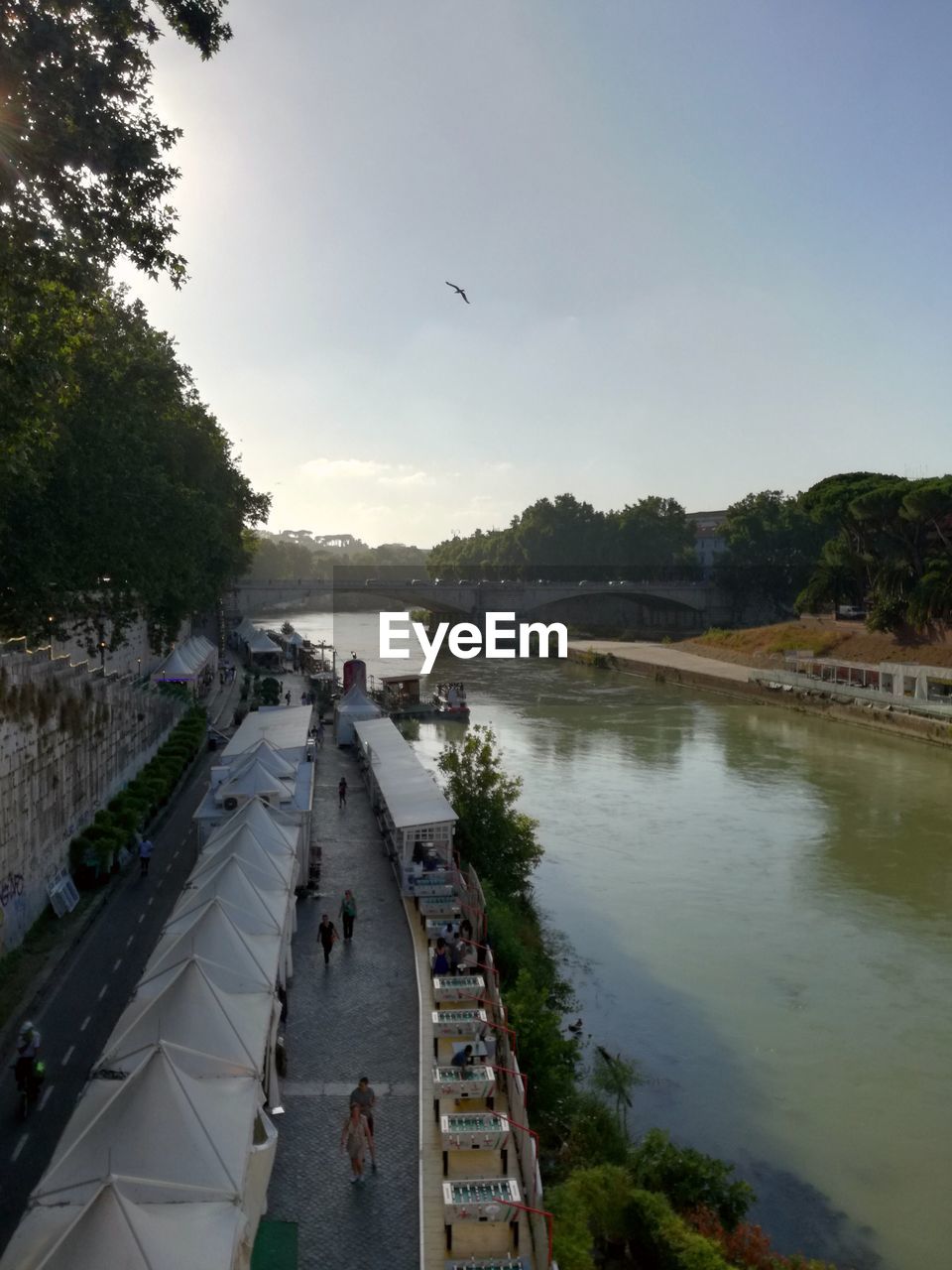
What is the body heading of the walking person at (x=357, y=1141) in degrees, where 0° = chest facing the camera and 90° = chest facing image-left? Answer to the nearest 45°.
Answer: approximately 0°

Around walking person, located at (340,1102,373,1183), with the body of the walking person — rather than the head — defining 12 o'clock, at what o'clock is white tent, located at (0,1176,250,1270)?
The white tent is roughly at 1 o'clock from the walking person.

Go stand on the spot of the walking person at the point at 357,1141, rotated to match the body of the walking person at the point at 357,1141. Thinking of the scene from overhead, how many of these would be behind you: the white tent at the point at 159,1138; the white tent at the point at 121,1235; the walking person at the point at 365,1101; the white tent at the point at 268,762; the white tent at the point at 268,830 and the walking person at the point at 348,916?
4

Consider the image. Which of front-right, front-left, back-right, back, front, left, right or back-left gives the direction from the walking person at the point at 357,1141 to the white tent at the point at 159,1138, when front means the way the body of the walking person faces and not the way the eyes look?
front-right

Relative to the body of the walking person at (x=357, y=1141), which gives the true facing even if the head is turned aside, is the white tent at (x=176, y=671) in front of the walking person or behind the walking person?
behind

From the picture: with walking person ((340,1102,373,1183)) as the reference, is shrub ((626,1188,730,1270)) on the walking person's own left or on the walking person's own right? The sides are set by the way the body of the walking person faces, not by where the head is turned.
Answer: on the walking person's own left

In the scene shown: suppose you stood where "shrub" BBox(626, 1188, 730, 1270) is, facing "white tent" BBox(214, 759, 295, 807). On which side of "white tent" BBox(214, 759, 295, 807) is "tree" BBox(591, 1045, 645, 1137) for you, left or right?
right

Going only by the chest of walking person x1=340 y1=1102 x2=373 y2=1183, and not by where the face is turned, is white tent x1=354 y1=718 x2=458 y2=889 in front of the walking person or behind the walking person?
behind

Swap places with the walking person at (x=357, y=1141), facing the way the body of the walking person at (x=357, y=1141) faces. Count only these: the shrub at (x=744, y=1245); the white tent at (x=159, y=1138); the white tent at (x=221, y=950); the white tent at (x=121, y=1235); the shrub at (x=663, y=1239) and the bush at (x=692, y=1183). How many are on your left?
3

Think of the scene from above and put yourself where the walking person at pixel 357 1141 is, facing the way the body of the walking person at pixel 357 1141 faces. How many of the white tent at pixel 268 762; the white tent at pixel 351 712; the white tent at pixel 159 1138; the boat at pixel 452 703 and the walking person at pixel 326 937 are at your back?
4

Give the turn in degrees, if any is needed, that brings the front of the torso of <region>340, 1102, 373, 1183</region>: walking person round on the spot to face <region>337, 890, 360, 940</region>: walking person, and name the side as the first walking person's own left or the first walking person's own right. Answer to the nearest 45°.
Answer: approximately 180°

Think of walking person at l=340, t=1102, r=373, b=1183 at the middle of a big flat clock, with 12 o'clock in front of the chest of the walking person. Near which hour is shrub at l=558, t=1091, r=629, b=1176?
The shrub is roughly at 8 o'clock from the walking person.

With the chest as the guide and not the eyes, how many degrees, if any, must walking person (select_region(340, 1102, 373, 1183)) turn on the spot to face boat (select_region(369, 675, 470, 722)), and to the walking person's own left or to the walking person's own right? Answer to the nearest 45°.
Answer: approximately 180°

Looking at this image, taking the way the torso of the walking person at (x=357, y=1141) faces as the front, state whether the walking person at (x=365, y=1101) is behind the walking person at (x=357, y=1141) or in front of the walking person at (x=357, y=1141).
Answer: behind

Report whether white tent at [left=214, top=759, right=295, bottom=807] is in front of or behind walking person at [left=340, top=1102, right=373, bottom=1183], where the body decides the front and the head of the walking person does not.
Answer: behind

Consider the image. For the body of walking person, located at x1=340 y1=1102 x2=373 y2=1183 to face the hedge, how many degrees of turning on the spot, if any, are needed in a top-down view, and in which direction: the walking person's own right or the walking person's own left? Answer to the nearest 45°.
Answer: approximately 180°
